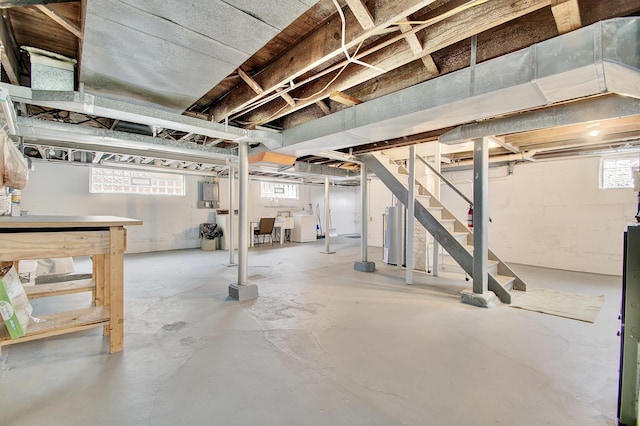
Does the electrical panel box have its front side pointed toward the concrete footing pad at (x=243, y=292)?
yes

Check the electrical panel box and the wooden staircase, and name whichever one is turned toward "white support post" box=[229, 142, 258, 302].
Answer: the electrical panel box

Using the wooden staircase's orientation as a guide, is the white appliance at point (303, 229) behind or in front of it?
behind

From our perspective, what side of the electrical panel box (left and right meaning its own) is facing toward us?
front

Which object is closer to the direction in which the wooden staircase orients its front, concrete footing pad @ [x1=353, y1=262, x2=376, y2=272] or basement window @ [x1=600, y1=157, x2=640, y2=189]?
the basement window

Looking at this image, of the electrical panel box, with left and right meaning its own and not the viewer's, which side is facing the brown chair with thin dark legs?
left

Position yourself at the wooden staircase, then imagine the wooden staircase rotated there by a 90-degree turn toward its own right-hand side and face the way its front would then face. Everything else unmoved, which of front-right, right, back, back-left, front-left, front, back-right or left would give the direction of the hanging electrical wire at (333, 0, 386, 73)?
front-left

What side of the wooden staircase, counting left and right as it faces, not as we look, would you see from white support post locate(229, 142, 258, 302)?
right

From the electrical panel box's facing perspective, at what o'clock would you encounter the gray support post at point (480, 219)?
The gray support post is roughly at 11 o'clock from the electrical panel box.

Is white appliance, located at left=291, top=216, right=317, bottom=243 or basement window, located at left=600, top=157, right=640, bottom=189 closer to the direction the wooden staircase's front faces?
the basement window

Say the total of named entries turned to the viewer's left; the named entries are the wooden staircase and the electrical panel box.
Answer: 0

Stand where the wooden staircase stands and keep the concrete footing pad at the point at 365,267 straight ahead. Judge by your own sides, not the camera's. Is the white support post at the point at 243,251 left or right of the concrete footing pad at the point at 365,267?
left

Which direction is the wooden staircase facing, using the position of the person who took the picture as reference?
facing the viewer and to the right of the viewer

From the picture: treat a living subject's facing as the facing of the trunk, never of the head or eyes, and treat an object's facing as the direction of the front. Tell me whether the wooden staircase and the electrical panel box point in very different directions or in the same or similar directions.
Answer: same or similar directions

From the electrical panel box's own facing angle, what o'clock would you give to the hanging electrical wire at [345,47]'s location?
The hanging electrical wire is roughly at 12 o'clock from the electrical panel box.

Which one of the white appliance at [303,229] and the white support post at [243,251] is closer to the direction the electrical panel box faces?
the white support post

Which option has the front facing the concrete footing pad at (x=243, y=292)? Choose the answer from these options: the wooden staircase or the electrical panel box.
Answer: the electrical panel box

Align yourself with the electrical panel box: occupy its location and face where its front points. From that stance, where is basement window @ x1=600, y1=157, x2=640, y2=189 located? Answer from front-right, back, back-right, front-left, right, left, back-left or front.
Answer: front-left
